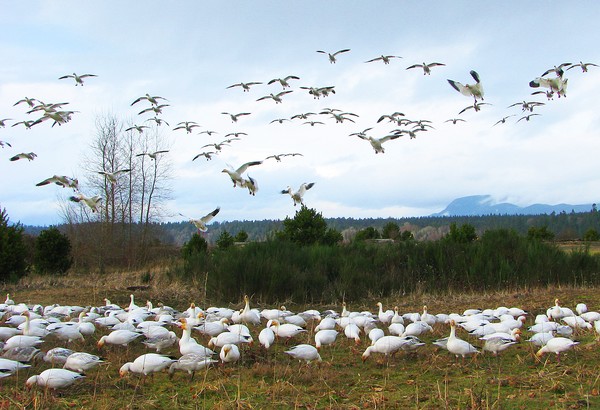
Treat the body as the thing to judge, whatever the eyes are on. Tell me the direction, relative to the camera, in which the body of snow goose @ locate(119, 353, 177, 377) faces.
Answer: to the viewer's left

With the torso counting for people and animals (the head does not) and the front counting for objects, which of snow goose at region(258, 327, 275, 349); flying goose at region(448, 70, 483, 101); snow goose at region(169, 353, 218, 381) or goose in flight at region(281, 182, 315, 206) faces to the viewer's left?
snow goose at region(169, 353, 218, 381)

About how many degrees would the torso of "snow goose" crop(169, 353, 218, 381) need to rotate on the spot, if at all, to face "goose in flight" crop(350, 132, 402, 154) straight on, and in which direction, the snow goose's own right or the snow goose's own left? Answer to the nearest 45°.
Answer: approximately 135° to the snow goose's own right

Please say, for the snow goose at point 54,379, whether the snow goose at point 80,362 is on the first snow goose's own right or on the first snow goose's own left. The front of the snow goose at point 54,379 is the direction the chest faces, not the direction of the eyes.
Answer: on the first snow goose's own right

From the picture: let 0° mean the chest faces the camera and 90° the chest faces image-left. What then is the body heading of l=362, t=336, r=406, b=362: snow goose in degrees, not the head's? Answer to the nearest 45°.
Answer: approximately 90°
